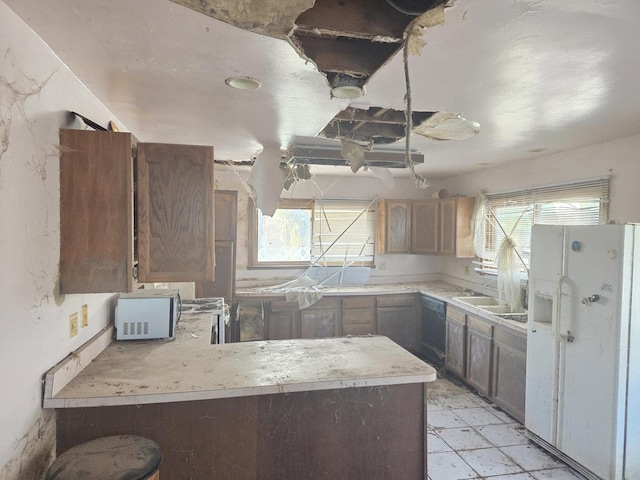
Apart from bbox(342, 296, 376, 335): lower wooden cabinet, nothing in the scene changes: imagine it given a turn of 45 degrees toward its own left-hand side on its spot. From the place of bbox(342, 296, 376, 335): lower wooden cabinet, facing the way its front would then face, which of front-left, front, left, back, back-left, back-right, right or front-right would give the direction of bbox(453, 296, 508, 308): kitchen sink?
front-left

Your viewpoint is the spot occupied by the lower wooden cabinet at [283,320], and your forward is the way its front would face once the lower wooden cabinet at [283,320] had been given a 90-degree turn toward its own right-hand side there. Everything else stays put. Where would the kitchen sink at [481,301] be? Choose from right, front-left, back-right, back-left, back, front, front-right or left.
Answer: back

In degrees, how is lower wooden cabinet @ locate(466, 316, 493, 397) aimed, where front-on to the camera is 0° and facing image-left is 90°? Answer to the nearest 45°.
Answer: approximately 45°

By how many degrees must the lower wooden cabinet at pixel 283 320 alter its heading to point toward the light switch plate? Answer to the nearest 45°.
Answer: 0° — it already faces it

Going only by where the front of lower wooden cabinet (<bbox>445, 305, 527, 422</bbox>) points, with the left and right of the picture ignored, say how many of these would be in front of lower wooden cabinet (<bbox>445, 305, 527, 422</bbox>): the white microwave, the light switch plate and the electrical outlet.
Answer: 3

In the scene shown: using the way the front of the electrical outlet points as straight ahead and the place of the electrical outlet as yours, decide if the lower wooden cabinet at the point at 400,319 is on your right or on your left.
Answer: on your left

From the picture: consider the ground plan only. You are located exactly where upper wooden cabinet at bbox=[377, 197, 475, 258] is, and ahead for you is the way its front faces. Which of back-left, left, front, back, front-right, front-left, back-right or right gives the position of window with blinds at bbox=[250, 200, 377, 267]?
right

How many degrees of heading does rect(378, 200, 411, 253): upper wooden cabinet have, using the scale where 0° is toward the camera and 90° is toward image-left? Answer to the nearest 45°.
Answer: approximately 0°

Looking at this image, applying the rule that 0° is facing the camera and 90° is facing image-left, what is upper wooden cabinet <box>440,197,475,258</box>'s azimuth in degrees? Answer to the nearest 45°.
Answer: approximately 45°
